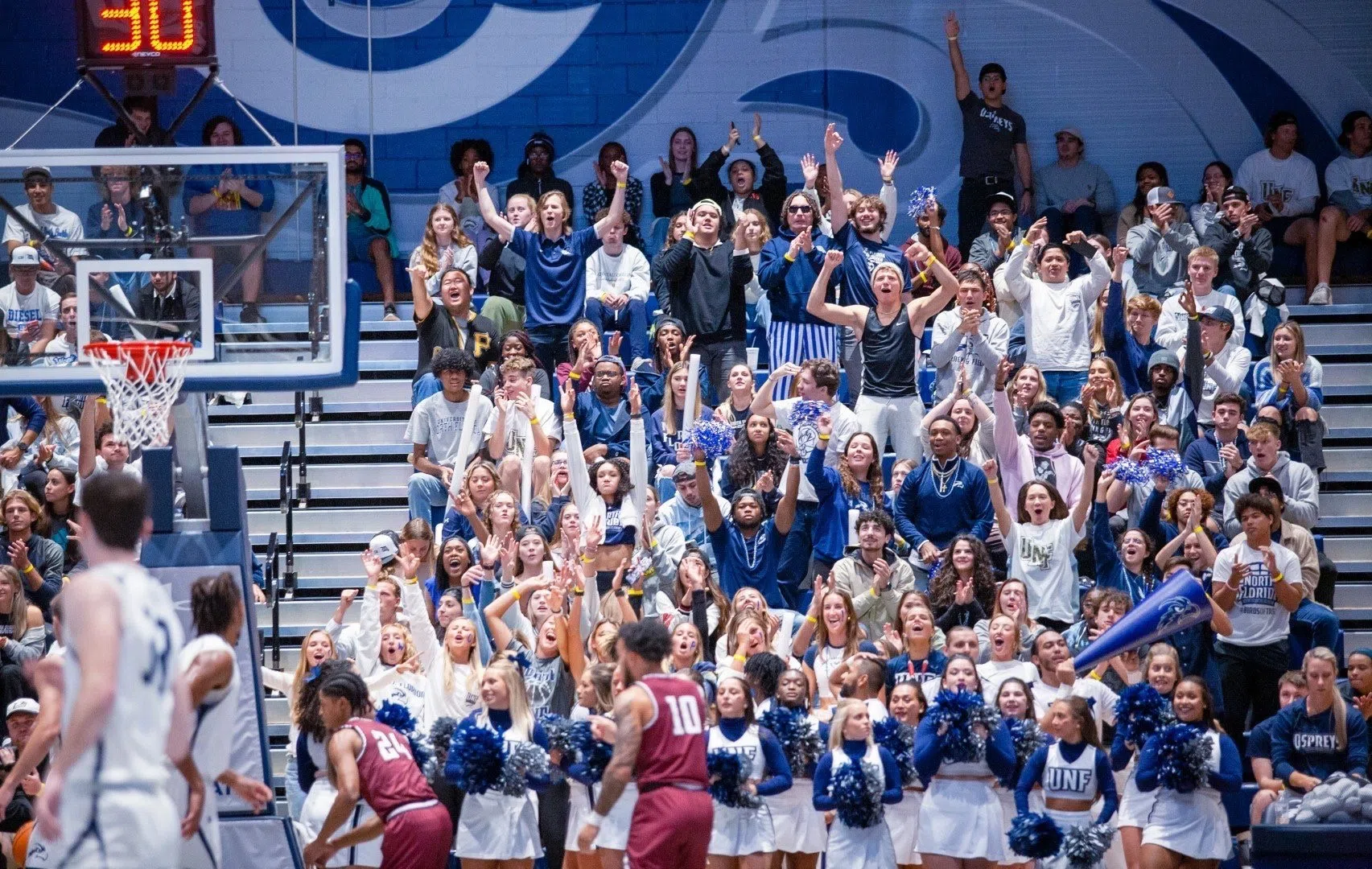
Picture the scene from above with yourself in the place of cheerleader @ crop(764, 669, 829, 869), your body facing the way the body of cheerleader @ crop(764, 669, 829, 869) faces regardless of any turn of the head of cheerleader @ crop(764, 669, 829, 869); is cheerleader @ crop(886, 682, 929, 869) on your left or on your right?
on your left

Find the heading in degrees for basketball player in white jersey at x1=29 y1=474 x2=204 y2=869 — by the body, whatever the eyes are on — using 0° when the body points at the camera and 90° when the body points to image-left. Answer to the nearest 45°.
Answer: approximately 135°

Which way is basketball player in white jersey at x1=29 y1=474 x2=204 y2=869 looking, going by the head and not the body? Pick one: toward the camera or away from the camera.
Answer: away from the camera

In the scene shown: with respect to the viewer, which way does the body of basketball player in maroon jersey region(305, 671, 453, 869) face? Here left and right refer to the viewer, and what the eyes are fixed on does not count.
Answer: facing away from the viewer and to the left of the viewer

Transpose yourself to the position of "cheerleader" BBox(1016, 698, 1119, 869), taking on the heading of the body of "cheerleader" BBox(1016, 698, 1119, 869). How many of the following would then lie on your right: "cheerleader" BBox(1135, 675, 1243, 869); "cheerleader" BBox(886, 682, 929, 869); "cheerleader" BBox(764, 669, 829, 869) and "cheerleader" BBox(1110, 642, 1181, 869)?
2

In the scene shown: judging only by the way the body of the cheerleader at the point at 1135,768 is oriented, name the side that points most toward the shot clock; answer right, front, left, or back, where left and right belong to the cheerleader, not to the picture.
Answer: right

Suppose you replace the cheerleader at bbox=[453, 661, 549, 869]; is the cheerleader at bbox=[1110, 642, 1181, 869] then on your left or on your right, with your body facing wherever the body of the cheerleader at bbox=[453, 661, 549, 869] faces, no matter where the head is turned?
on your left

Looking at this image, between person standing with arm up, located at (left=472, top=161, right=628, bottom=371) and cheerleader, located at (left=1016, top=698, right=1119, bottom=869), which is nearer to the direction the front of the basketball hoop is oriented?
the cheerleader
